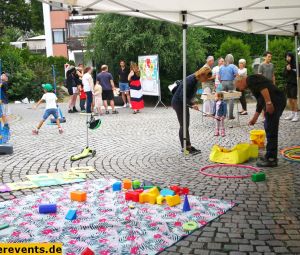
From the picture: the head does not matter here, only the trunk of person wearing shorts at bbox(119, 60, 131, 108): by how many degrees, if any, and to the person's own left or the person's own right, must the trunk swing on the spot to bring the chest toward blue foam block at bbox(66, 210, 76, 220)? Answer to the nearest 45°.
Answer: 0° — they already face it

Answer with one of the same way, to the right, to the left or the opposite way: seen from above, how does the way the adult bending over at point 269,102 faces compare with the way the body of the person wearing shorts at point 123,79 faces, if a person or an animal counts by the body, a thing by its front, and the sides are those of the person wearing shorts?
to the right

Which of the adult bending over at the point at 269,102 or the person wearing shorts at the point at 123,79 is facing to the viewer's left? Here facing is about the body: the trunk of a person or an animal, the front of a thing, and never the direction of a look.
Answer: the adult bending over

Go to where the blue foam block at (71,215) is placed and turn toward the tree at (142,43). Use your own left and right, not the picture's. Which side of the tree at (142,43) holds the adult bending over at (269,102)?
right

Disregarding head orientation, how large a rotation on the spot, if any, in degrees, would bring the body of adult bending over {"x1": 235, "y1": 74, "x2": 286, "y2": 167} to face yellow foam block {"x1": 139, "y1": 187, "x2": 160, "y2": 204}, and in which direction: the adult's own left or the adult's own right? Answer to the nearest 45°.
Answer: approximately 45° to the adult's own left

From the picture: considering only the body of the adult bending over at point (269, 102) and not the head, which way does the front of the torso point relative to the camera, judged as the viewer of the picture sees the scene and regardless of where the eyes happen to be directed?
to the viewer's left

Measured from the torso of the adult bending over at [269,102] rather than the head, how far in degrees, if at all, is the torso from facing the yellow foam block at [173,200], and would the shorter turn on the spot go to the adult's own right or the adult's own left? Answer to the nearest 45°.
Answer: approximately 45° to the adult's own left

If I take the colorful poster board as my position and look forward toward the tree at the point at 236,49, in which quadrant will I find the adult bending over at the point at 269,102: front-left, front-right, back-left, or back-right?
back-right
